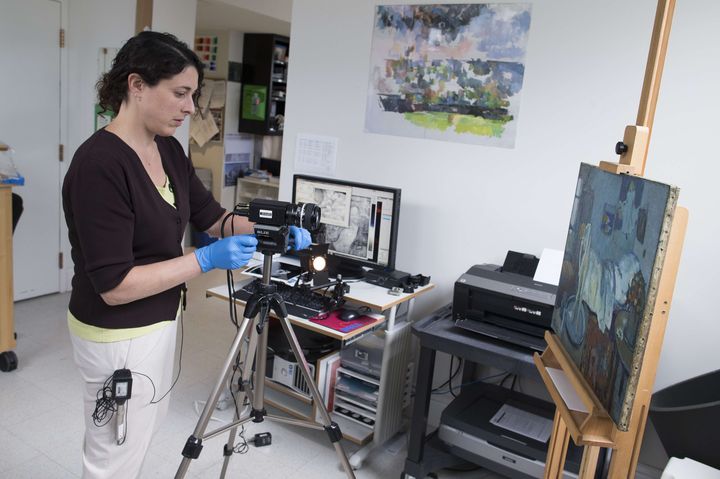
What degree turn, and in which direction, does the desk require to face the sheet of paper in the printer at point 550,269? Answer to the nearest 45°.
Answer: approximately 135° to its left

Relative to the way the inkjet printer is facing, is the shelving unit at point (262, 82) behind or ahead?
behind

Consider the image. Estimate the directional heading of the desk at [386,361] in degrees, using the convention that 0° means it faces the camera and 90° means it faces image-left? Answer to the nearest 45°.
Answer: approximately 45°

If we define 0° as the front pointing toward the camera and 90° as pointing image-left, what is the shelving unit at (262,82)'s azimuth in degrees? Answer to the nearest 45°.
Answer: approximately 315°

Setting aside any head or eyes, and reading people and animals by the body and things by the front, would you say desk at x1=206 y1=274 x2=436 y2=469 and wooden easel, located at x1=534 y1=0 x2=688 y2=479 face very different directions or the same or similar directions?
same or similar directions

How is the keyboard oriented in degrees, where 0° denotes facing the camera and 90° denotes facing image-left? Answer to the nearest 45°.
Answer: approximately 45°

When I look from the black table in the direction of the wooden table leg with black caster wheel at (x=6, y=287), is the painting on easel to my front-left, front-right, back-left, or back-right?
back-left

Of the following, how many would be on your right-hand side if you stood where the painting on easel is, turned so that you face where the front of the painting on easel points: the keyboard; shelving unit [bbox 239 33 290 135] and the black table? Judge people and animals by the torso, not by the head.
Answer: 3

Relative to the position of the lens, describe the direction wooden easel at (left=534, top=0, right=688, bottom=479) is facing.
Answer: facing the viewer and to the left of the viewer

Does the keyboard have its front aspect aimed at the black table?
no

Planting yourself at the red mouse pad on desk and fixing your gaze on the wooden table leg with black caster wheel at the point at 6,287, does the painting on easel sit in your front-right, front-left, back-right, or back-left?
back-left

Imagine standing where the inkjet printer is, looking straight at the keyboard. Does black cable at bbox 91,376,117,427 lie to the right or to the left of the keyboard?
left

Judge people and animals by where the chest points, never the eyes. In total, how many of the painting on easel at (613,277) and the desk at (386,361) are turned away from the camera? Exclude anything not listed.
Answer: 0

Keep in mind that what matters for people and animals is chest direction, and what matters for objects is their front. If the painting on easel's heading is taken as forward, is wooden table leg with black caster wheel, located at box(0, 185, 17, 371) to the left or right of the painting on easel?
on its right

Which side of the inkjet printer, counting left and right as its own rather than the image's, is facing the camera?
front
